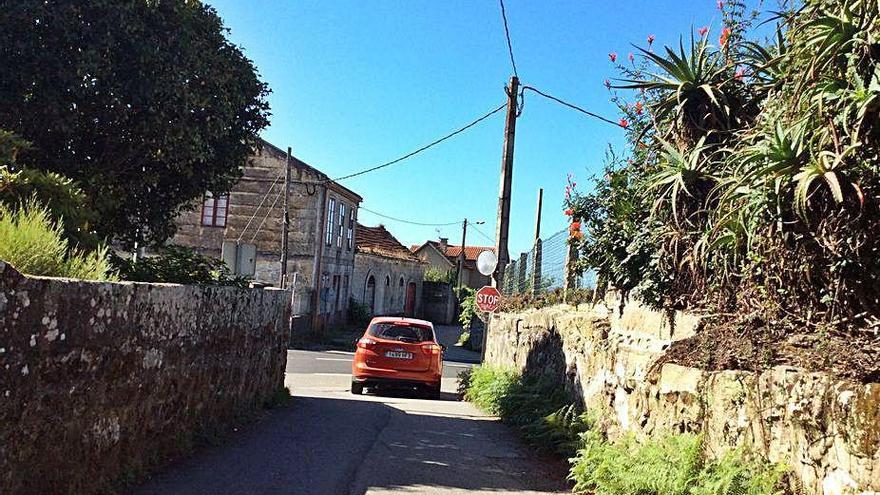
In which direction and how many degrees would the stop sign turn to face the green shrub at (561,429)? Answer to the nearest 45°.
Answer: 0° — it already faces it

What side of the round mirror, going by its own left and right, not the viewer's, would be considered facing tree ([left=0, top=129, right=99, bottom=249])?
front

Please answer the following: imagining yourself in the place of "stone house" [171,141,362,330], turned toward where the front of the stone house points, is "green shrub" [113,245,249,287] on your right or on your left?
on your right

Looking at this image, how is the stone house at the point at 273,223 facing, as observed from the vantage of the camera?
facing the viewer and to the right of the viewer

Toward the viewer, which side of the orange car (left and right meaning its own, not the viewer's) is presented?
back

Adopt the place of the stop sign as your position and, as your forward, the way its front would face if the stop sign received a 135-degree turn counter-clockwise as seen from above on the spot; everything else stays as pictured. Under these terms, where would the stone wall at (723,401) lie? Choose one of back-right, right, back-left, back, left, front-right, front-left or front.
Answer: back-right

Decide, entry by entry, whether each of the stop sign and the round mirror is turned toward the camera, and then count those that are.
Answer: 2

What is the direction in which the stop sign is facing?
toward the camera

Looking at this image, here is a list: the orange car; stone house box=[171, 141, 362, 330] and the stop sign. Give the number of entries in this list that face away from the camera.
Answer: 1

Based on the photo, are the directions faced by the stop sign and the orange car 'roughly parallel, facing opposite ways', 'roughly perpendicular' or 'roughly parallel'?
roughly parallel, facing opposite ways

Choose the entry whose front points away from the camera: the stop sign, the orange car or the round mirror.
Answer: the orange car

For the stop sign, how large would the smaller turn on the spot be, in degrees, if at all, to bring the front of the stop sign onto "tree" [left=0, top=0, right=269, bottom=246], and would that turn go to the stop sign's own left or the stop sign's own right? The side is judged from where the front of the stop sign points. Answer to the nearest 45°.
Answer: approximately 45° to the stop sign's own right

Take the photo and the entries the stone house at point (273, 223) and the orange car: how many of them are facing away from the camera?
1

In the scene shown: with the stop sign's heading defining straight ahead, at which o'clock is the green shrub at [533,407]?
The green shrub is roughly at 12 o'clock from the stop sign.

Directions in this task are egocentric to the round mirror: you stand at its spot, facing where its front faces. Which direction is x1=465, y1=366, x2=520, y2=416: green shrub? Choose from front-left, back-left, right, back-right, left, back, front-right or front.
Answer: front

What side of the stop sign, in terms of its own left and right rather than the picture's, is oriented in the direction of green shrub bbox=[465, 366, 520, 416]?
front

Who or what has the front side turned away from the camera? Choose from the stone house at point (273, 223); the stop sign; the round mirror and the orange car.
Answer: the orange car

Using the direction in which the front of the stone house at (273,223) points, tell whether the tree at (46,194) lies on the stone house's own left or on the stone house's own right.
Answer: on the stone house's own right

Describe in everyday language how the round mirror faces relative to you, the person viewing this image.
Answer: facing the viewer
